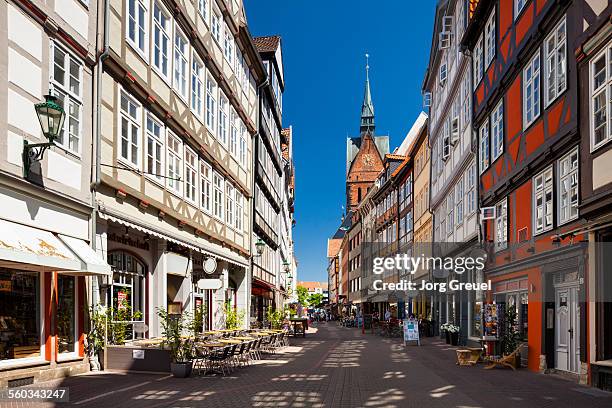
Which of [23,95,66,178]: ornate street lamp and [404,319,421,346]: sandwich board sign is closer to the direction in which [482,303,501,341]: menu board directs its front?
the ornate street lamp

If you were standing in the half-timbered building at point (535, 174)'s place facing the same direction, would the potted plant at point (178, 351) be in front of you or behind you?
in front

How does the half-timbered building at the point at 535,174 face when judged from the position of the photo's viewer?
facing the viewer and to the left of the viewer

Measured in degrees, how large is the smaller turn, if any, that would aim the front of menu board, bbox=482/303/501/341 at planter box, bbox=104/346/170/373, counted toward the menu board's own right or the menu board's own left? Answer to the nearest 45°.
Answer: approximately 45° to the menu board's own right

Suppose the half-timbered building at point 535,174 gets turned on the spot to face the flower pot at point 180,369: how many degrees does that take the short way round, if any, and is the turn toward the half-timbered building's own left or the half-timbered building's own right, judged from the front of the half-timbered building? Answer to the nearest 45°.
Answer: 0° — it already faces it

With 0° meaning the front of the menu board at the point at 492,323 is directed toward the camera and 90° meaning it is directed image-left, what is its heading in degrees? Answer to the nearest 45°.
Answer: approximately 0°

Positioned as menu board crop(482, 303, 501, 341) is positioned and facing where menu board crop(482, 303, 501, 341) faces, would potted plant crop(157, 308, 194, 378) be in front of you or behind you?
in front

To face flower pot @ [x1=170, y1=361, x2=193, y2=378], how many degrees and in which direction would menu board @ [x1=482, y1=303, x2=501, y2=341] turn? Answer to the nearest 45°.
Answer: approximately 45° to its right
